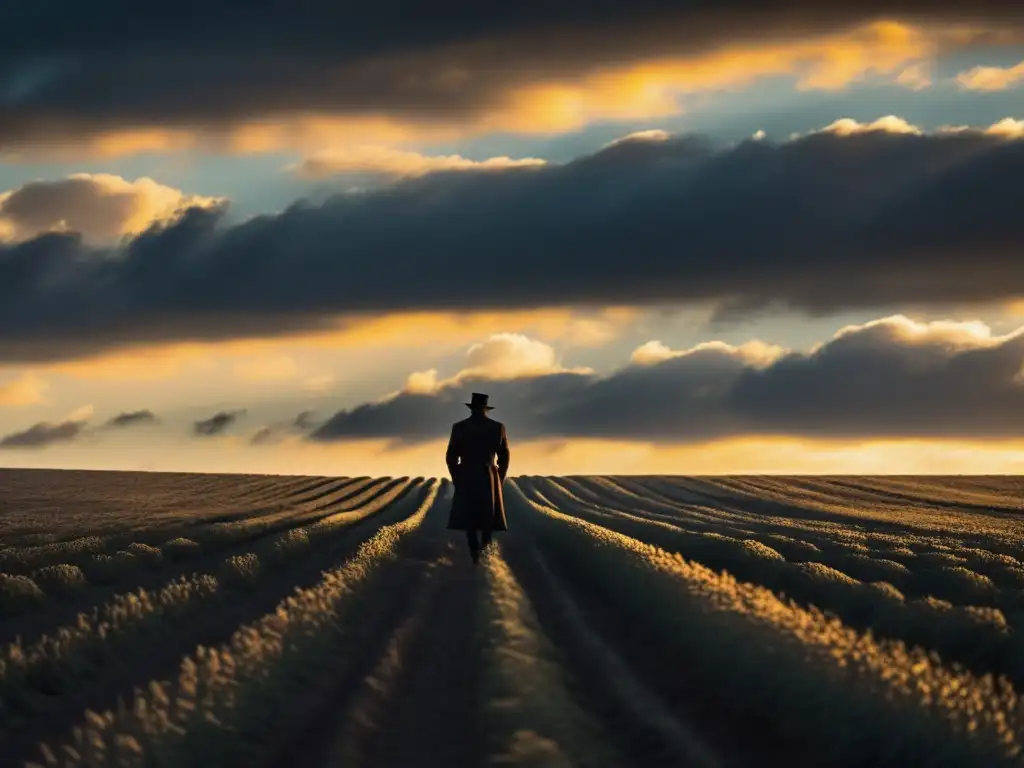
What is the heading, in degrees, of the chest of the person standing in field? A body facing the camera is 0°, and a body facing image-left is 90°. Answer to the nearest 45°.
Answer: approximately 180°
